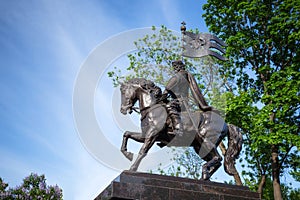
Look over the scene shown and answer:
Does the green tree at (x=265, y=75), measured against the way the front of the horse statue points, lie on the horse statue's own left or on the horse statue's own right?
on the horse statue's own right

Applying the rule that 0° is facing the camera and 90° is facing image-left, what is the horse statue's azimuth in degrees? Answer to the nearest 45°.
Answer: approximately 90°
